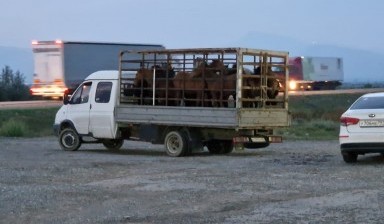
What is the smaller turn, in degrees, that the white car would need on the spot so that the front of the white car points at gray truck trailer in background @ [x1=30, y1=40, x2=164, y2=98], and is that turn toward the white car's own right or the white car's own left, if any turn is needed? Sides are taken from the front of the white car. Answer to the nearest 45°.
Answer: approximately 45° to the white car's own left

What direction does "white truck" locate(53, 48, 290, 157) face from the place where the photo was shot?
facing away from the viewer and to the left of the viewer

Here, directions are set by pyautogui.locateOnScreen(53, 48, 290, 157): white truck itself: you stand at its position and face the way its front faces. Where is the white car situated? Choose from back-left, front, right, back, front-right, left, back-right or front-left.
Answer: back

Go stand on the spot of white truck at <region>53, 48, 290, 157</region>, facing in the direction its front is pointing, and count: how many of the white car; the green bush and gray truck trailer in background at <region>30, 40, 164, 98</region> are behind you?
1

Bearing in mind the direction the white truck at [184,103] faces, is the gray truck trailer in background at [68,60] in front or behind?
in front

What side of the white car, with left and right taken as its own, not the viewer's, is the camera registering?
back

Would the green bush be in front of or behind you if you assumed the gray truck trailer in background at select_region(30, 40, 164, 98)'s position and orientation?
behind

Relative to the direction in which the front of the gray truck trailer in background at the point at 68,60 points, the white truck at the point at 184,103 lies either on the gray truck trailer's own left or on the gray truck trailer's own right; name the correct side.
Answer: on the gray truck trailer's own right

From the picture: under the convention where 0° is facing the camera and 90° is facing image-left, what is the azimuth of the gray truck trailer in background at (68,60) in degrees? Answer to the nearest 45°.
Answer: approximately 225°
